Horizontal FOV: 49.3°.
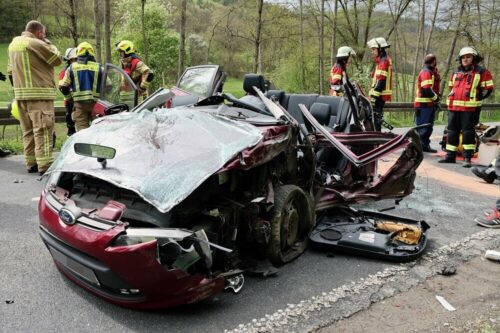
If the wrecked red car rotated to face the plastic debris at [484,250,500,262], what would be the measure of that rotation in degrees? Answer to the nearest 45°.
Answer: approximately 135° to its left

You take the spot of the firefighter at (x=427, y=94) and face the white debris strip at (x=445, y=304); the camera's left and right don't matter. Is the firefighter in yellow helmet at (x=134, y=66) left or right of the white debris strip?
right

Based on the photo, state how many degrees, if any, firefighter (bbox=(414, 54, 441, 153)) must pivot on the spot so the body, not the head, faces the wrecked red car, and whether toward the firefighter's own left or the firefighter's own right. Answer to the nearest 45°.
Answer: approximately 90° to the firefighter's own right

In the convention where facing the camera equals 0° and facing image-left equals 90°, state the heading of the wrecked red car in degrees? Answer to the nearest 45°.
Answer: approximately 45°

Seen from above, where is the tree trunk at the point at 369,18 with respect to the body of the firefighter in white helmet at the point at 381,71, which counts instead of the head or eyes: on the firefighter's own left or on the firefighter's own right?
on the firefighter's own right
